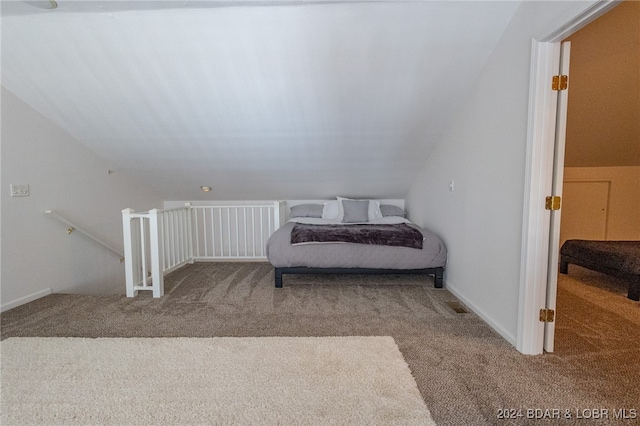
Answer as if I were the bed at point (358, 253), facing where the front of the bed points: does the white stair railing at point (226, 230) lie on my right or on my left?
on my right

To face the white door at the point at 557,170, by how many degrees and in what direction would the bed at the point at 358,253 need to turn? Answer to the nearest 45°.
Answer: approximately 45° to its left

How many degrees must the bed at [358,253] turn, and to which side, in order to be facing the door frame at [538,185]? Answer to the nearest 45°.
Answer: approximately 45° to its left

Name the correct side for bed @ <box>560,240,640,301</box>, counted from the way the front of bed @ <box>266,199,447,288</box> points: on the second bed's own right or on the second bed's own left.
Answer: on the second bed's own left

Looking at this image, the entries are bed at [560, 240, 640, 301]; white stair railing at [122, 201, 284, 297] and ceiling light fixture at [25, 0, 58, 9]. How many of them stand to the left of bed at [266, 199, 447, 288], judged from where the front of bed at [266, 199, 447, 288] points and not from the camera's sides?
1

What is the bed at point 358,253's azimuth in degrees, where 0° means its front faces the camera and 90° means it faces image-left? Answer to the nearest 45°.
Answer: approximately 0°

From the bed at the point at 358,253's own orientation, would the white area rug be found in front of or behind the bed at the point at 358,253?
in front
